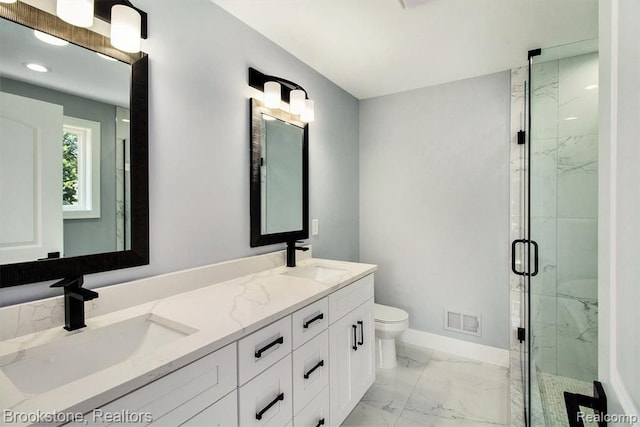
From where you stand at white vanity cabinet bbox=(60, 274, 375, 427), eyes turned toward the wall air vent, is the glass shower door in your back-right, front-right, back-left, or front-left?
front-right

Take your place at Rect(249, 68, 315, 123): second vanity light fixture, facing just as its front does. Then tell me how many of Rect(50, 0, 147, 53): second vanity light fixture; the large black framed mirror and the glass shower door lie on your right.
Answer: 2

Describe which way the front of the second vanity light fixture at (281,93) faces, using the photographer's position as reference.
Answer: facing the viewer and to the right of the viewer

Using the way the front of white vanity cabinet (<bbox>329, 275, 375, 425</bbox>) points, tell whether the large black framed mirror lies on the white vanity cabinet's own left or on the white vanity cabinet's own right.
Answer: on the white vanity cabinet's own right

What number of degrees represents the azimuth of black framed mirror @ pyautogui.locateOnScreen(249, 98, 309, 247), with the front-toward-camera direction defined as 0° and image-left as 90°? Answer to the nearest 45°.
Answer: approximately 315°

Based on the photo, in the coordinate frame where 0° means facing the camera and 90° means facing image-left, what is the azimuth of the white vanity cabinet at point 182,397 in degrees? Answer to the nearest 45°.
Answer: approximately 315°

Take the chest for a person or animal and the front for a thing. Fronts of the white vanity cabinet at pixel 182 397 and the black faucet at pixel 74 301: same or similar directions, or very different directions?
same or similar directions

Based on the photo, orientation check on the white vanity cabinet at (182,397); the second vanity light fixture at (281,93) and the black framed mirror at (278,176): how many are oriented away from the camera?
0

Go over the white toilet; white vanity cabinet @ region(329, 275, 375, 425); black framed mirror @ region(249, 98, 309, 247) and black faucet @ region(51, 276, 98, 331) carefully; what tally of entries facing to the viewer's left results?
0

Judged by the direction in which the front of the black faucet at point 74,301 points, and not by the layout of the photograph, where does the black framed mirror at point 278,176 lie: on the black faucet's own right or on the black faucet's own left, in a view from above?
on the black faucet's own left
